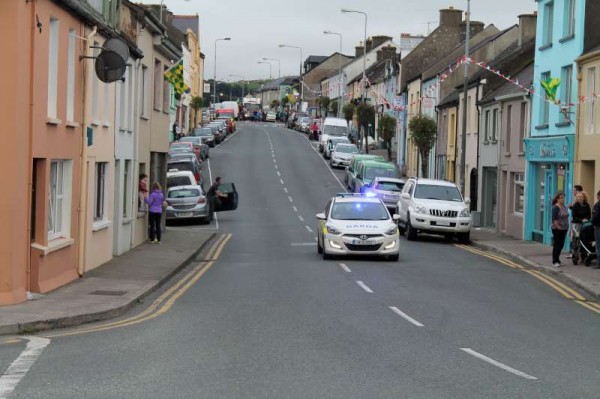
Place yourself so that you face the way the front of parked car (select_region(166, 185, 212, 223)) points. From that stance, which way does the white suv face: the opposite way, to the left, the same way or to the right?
the opposite way

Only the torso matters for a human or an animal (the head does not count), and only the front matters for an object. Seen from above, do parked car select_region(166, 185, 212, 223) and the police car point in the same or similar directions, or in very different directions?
very different directions

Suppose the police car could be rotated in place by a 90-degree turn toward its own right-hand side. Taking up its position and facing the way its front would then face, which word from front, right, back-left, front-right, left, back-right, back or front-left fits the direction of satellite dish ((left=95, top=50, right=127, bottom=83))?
front-left

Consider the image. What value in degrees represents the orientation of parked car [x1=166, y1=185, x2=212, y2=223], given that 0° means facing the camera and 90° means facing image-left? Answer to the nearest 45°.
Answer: approximately 180°

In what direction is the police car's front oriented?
toward the camera

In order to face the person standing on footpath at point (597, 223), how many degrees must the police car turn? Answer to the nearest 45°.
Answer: approximately 90° to its left
